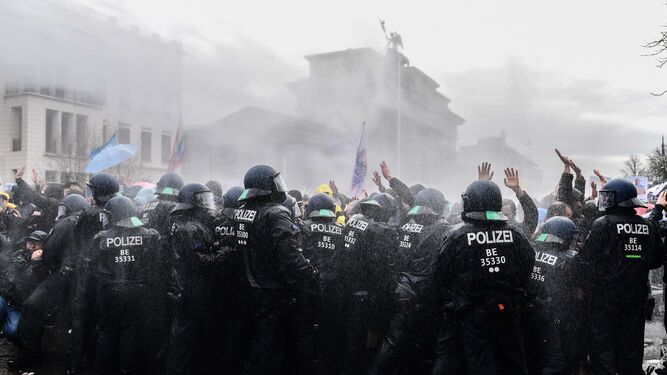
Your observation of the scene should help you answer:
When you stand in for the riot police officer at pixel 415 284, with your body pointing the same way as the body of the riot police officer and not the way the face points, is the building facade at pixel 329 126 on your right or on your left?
on your left

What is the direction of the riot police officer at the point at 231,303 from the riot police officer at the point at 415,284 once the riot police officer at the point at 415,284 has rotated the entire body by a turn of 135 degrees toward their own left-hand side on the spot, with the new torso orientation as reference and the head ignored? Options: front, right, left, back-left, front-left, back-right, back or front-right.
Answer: front

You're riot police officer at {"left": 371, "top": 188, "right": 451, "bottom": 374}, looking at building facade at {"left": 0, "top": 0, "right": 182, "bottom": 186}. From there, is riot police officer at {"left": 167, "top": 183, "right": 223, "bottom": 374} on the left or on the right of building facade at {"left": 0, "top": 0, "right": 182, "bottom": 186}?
left

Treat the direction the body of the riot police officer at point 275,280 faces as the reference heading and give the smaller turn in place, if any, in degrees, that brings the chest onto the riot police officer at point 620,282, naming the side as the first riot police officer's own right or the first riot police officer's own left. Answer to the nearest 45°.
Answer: approximately 45° to the first riot police officer's own right

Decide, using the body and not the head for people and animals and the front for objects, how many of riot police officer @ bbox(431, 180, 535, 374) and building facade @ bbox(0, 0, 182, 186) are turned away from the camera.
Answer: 1

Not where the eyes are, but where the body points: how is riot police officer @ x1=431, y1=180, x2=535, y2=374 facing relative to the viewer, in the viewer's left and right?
facing away from the viewer

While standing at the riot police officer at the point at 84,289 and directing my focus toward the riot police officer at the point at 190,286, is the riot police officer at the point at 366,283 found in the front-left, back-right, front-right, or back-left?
front-left

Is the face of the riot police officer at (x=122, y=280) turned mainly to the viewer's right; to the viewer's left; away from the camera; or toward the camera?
away from the camera

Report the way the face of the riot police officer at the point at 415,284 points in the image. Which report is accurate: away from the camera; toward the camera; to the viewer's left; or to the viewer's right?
away from the camera

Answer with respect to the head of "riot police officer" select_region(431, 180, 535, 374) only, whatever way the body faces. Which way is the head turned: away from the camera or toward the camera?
away from the camera

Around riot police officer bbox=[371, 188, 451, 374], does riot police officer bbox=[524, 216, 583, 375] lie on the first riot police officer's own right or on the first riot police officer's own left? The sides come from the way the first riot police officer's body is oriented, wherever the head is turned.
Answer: on the first riot police officer's own right

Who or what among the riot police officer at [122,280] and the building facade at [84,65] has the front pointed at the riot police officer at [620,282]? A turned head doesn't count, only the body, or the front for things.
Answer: the building facade

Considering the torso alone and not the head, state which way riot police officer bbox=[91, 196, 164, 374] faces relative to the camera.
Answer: away from the camera

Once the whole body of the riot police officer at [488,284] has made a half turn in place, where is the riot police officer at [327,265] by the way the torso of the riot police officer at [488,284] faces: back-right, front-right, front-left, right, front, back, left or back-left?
back-right

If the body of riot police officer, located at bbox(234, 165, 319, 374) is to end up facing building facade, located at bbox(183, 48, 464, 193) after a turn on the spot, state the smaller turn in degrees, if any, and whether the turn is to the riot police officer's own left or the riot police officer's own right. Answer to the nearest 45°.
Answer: approximately 45° to the riot police officer's own left

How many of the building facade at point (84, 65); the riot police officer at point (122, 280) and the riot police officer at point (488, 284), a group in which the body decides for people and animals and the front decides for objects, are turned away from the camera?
2

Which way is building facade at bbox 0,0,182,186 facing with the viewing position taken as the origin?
facing the viewer and to the right of the viewer

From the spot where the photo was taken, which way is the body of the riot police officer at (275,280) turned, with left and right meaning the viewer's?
facing away from the viewer and to the right of the viewer

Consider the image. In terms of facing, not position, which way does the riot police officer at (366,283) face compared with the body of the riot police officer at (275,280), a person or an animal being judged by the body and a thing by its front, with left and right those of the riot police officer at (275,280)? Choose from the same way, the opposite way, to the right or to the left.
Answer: the same way

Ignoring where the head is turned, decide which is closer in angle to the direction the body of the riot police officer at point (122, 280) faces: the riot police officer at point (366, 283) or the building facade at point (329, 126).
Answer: the building facade
